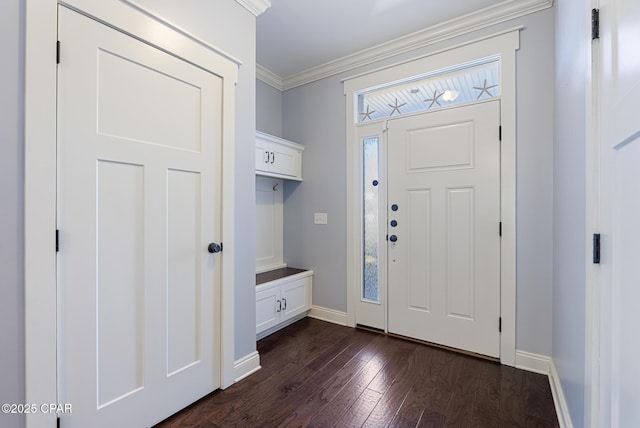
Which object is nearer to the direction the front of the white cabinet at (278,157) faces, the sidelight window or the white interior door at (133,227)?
the sidelight window

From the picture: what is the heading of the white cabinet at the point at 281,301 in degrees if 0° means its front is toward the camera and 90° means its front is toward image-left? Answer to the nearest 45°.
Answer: approximately 315°

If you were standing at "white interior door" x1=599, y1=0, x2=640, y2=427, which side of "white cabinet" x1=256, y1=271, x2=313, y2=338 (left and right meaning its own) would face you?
front

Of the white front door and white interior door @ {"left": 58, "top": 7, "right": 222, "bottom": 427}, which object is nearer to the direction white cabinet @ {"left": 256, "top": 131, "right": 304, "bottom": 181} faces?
the white front door

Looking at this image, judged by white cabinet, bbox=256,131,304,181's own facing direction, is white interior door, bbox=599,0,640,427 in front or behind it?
in front

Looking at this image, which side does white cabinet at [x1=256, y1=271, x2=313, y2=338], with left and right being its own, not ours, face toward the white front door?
front

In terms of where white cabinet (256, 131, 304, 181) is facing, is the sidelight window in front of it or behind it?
in front

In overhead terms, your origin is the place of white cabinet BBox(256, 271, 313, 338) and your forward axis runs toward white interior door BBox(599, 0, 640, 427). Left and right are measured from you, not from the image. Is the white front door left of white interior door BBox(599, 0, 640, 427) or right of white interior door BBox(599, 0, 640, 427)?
left

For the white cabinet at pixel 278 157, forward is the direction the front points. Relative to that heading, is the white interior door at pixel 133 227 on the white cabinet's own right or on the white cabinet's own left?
on the white cabinet's own right

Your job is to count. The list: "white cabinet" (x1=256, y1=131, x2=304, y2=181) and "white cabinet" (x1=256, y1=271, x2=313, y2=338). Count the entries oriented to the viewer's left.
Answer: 0

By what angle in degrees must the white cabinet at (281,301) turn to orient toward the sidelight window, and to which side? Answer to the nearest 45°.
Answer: approximately 45° to its left
